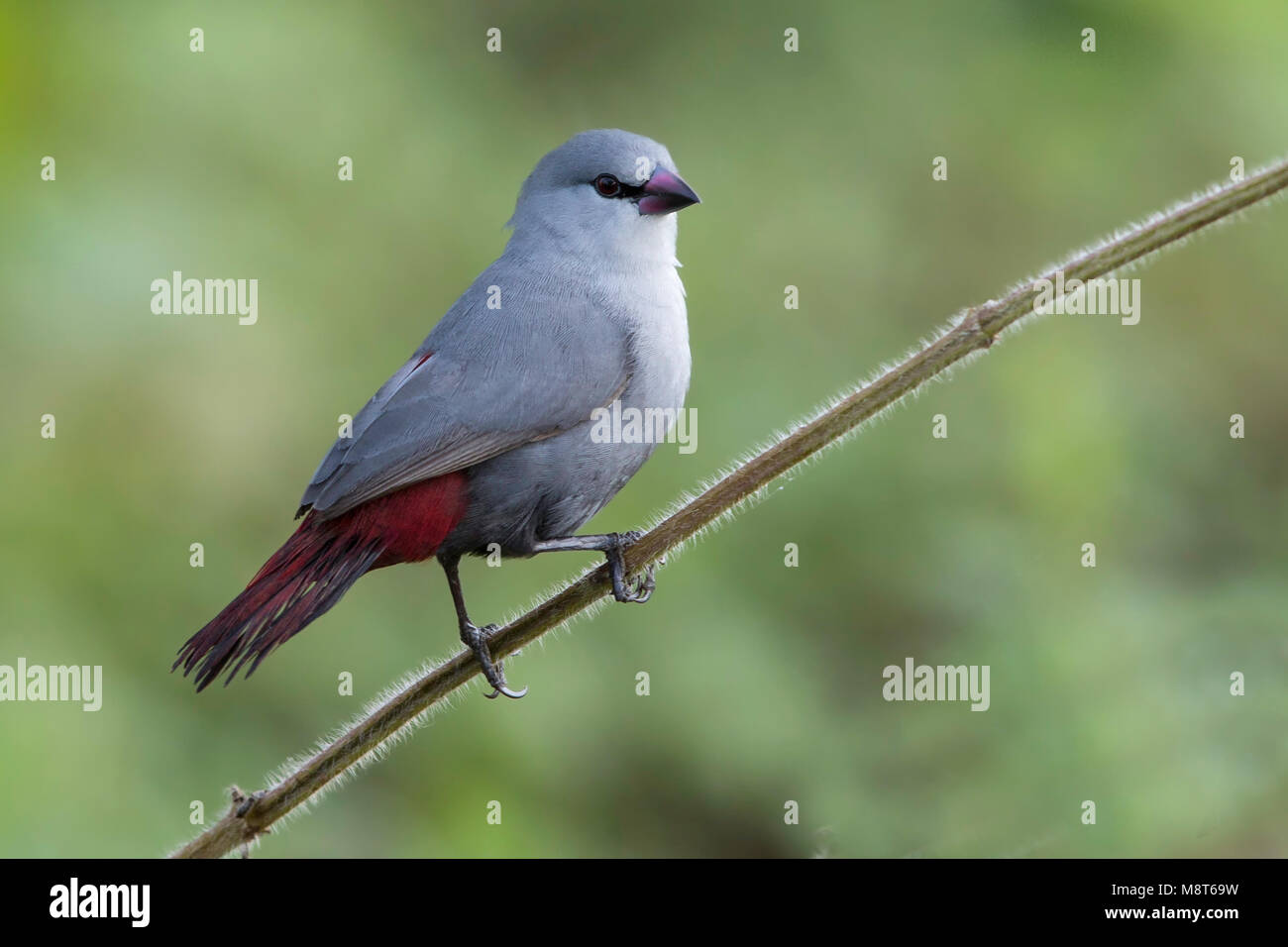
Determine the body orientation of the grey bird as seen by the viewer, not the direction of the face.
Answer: to the viewer's right
